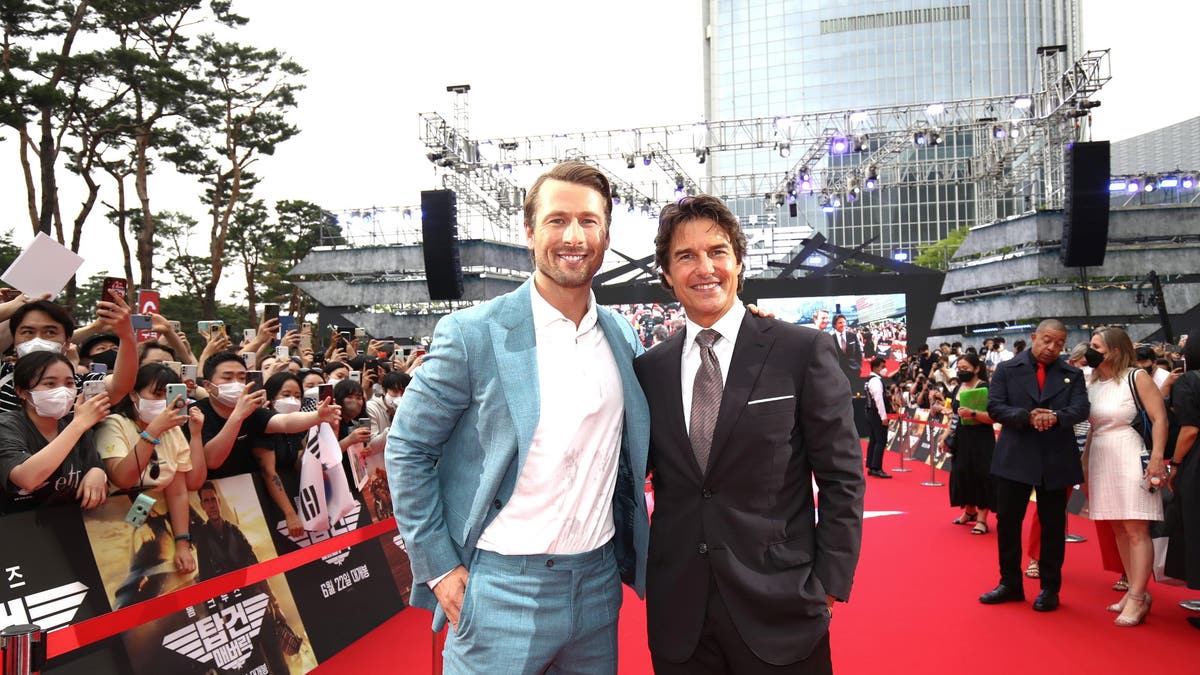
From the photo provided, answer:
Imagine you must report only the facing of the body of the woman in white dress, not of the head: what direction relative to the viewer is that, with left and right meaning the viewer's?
facing the viewer and to the left of the viewer

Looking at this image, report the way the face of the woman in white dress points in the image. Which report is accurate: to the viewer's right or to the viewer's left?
to the viewer's left

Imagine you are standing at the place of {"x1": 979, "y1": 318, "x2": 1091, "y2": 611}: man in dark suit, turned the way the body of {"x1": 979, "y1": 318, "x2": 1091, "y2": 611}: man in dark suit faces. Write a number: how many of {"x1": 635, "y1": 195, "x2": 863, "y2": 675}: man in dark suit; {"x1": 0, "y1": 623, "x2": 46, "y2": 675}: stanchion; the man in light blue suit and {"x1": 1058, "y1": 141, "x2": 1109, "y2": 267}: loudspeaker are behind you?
1

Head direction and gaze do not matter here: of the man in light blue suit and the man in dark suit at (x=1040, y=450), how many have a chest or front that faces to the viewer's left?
0

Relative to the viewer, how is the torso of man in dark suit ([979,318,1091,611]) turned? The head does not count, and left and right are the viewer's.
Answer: facing the viewer

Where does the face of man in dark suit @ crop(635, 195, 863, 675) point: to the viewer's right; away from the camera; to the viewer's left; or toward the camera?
toward the camera

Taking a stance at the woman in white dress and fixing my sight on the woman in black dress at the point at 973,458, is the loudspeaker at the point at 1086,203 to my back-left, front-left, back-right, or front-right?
front-right

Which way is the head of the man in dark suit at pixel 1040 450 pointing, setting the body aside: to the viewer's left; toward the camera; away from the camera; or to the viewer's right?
toward the camera

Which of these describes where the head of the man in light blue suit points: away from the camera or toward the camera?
toward the camera

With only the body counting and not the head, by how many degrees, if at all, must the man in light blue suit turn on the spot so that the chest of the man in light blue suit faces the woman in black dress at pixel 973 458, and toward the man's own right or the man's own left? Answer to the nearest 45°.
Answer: approximately 90° to the man's own left

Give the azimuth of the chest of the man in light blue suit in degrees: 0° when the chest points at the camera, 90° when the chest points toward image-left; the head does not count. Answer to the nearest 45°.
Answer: approximately 315°

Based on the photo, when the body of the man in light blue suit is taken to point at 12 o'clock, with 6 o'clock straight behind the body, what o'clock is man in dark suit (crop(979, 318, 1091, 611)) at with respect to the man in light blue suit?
The man in dark suit is roughly at 9 o'clock from the man in light blue suit.

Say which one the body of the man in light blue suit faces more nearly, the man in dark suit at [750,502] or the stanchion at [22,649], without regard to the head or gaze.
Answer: the man in dark suit

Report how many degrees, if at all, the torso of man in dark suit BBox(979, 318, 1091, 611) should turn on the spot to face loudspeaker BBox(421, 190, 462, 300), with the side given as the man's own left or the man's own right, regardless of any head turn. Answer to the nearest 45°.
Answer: approximately 135° to the man's own right

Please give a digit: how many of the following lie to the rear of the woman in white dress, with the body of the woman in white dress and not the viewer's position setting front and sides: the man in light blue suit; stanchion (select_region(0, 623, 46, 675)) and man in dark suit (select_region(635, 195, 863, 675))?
0
